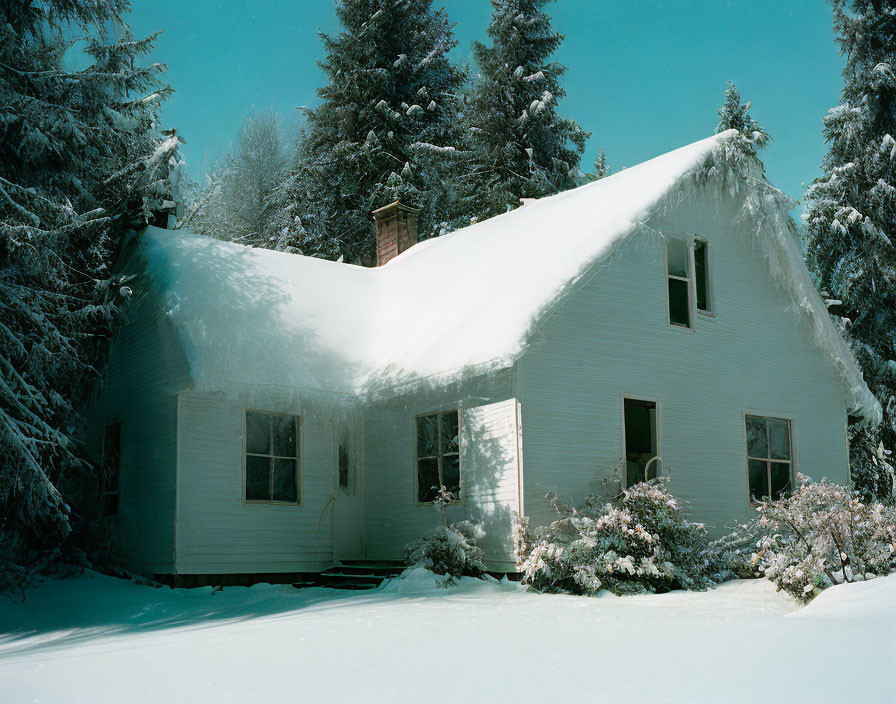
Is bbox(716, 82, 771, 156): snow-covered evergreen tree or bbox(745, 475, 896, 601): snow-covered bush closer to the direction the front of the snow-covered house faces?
the snow-covered bush

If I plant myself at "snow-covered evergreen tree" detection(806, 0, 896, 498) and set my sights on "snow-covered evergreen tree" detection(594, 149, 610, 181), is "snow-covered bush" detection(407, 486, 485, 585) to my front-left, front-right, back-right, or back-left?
back-left

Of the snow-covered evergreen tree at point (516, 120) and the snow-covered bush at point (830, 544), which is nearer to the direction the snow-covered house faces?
the snow-covered bush
